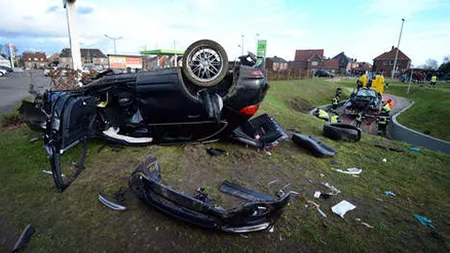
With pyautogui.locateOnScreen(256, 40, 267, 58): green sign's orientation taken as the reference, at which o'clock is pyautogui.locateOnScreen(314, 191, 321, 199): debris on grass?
The debris on grass is roughly at 12 o'clock from the green sign.

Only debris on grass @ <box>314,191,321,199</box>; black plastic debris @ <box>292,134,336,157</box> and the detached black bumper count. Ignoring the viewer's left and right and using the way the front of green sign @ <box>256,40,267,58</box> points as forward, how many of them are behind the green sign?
0

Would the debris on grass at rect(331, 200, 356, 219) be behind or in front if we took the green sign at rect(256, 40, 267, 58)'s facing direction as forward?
in front

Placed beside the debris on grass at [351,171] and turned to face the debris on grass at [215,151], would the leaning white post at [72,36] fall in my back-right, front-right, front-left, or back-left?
front-right

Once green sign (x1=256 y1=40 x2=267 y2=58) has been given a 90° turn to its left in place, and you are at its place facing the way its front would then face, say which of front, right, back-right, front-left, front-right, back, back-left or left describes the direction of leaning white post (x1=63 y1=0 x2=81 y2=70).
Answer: back-right

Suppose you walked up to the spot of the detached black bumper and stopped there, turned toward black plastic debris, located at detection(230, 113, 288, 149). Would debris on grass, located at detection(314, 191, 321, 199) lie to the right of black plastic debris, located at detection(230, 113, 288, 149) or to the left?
right

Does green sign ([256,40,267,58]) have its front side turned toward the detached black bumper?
yes

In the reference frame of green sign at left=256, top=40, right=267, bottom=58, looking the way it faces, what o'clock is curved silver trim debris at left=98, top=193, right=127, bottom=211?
The curved silver trim debris is roughly at 12 o'clock from the green sign.

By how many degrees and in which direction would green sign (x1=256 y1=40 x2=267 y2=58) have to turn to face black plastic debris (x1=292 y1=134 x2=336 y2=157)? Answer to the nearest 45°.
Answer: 0° — it already faces it

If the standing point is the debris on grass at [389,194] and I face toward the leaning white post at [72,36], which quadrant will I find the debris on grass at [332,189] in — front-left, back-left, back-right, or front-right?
front-left

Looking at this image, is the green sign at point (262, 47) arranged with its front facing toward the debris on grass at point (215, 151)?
yes

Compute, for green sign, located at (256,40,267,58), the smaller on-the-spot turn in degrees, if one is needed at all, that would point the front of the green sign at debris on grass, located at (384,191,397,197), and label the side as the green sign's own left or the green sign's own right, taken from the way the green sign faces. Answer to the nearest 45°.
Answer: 0° — it already faces it

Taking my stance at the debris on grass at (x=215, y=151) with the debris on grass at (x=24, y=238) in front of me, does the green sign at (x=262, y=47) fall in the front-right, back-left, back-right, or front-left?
back-right

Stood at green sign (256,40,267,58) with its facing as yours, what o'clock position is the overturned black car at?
The overturned black car is roughly at 12 o'clock from the green sign.

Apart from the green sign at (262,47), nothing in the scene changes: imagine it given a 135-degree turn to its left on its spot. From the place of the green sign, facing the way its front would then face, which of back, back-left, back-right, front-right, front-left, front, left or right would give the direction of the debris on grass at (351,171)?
back-right

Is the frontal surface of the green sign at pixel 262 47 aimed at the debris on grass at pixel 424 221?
yes

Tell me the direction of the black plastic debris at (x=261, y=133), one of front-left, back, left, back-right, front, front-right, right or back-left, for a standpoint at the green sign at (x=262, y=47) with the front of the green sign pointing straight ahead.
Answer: front

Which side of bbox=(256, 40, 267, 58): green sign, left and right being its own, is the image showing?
front
